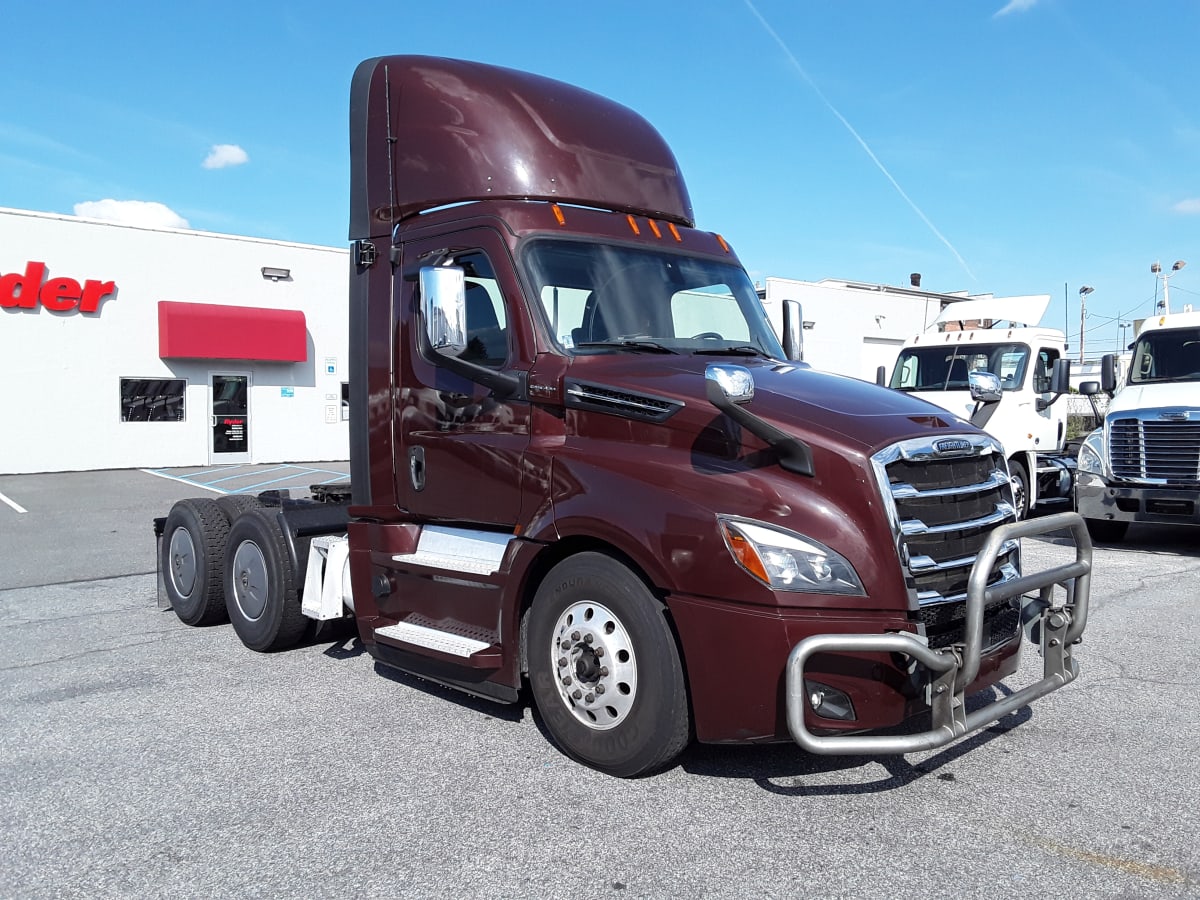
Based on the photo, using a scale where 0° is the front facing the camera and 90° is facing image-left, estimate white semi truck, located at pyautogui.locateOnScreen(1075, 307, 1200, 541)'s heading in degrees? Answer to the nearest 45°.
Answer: approximately 0°

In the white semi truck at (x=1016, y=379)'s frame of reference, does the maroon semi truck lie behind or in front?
in front

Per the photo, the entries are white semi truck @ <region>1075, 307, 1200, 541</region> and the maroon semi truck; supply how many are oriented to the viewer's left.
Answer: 0

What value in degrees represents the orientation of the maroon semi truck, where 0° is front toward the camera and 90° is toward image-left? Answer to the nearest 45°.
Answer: approximately 315°

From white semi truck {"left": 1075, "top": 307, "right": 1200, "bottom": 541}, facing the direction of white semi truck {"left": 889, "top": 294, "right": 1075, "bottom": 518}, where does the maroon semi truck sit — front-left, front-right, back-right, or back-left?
back-left

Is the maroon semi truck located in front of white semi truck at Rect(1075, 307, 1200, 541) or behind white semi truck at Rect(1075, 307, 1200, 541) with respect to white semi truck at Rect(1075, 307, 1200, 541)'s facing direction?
in front

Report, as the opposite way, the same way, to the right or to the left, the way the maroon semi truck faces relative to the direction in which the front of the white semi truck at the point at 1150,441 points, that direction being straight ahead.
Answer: to the left

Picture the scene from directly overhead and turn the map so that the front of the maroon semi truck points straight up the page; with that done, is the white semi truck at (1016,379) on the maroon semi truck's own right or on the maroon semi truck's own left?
on the maroon semi truck's own left

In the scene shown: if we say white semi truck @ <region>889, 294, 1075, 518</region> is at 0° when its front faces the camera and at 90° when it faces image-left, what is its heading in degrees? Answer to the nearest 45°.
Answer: approximately 45°

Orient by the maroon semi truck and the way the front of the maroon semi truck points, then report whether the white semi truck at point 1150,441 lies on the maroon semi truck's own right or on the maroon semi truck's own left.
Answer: on the maroon semi truck's own left

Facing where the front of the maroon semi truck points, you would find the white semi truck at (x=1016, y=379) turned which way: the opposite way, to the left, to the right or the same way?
to the right

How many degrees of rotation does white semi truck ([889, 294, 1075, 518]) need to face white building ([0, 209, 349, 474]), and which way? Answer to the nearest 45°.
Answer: approximately 45° to its right

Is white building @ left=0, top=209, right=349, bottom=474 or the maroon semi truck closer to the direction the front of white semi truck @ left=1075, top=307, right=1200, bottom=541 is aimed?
the maroon semi truck

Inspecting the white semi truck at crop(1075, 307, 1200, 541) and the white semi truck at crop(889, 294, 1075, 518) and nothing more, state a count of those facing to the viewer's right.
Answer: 0
